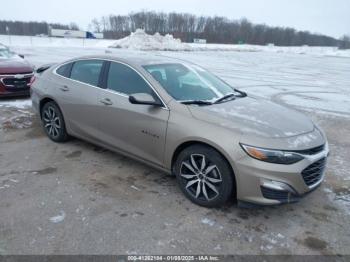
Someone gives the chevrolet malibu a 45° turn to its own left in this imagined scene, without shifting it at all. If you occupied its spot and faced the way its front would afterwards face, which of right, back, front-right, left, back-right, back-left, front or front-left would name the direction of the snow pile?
left

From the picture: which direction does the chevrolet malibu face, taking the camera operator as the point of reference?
facing the viewer and to the right of the viewer
